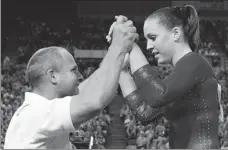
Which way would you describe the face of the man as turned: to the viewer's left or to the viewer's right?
to the viewer's right

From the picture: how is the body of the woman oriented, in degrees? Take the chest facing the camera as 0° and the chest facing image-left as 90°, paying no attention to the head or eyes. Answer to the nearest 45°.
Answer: approximately 90°

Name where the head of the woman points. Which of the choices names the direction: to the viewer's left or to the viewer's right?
to the viewer's left

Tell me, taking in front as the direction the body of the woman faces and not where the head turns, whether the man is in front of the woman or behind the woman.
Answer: in front
